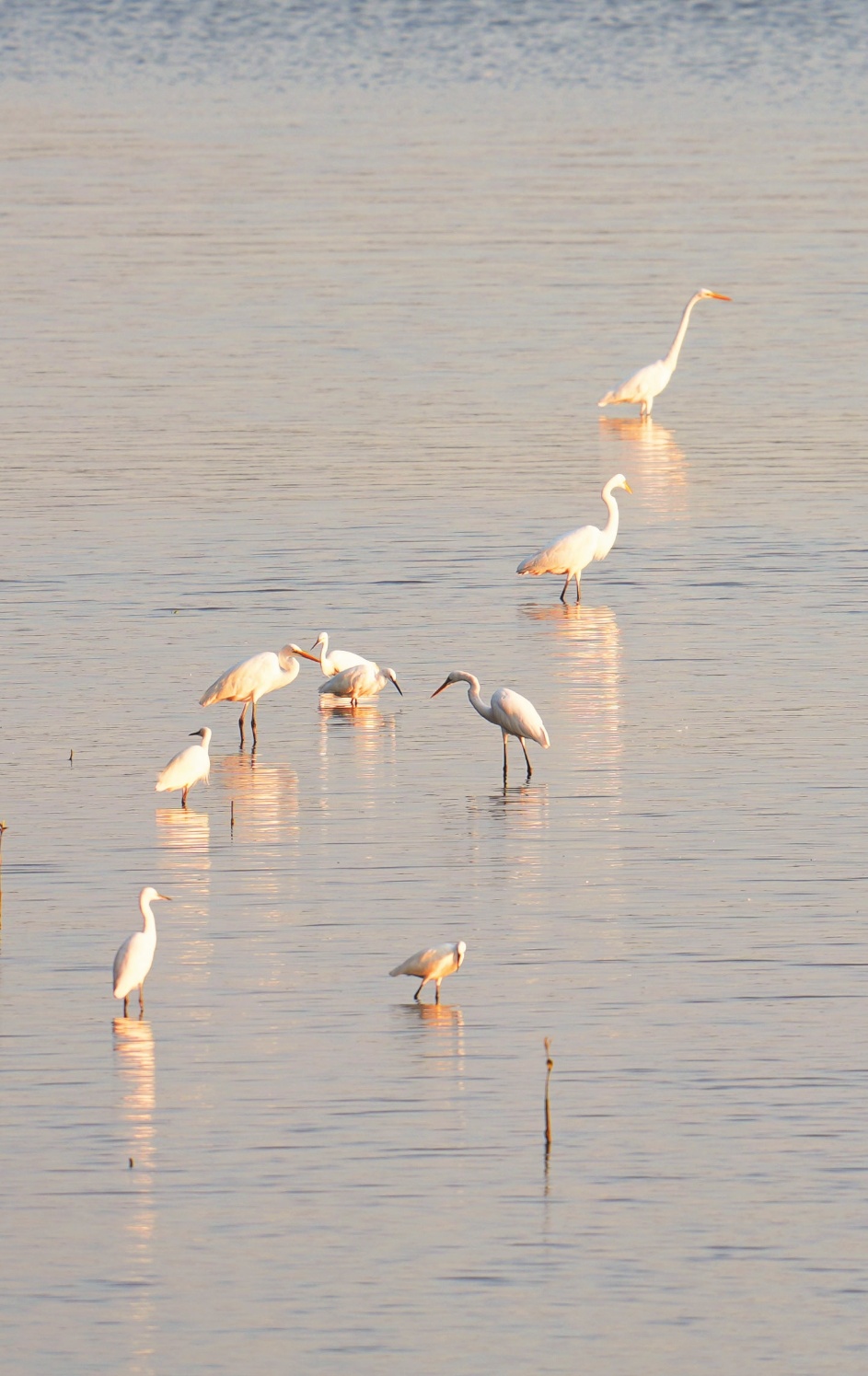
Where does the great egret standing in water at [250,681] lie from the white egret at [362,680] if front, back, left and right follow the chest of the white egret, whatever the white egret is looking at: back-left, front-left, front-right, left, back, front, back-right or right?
back-right

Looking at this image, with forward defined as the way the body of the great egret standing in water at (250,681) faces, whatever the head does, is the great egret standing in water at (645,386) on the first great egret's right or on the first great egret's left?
on the first great egret's left

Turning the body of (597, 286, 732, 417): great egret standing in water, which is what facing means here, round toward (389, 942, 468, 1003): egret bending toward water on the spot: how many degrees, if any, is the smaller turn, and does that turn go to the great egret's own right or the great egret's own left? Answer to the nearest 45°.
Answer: approximately 90° to the great egret's own right

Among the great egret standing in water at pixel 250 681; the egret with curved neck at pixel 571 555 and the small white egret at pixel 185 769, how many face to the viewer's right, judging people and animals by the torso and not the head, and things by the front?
3

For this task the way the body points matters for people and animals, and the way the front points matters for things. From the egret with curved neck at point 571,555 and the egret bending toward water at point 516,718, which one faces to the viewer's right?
the egret with curved neck

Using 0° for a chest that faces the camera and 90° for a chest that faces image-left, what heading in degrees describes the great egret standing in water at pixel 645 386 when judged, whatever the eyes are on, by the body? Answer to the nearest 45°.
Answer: approximately 270°

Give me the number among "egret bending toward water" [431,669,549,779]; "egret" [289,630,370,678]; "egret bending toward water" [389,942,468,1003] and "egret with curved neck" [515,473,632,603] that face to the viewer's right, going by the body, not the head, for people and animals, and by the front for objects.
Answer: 2

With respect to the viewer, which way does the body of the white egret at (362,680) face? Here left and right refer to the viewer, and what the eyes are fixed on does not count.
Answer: facing to the right of the viewer

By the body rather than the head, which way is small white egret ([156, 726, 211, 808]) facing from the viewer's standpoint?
to the viewer's right

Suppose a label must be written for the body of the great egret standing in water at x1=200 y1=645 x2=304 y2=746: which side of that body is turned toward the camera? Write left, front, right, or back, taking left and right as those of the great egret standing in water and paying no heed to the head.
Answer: right

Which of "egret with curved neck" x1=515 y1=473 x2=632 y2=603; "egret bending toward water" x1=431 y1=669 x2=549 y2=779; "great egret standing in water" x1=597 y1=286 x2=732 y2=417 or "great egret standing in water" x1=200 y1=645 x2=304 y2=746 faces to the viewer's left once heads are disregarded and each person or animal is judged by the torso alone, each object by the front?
the egret bending toward water

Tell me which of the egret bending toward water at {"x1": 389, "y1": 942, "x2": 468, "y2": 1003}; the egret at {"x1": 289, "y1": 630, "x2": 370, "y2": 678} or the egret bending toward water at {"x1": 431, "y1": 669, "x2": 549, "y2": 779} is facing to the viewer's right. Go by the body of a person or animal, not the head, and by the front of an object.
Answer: the egret bending toward water at {"x1": 389, "y1": 942, "x2": 468, "y2": 1003}

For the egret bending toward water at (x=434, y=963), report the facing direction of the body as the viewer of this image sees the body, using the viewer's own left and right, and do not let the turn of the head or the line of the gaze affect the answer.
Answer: facing to the right of the viewer

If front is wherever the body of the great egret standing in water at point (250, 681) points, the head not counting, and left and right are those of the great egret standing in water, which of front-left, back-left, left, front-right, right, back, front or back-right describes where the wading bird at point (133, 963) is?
right
